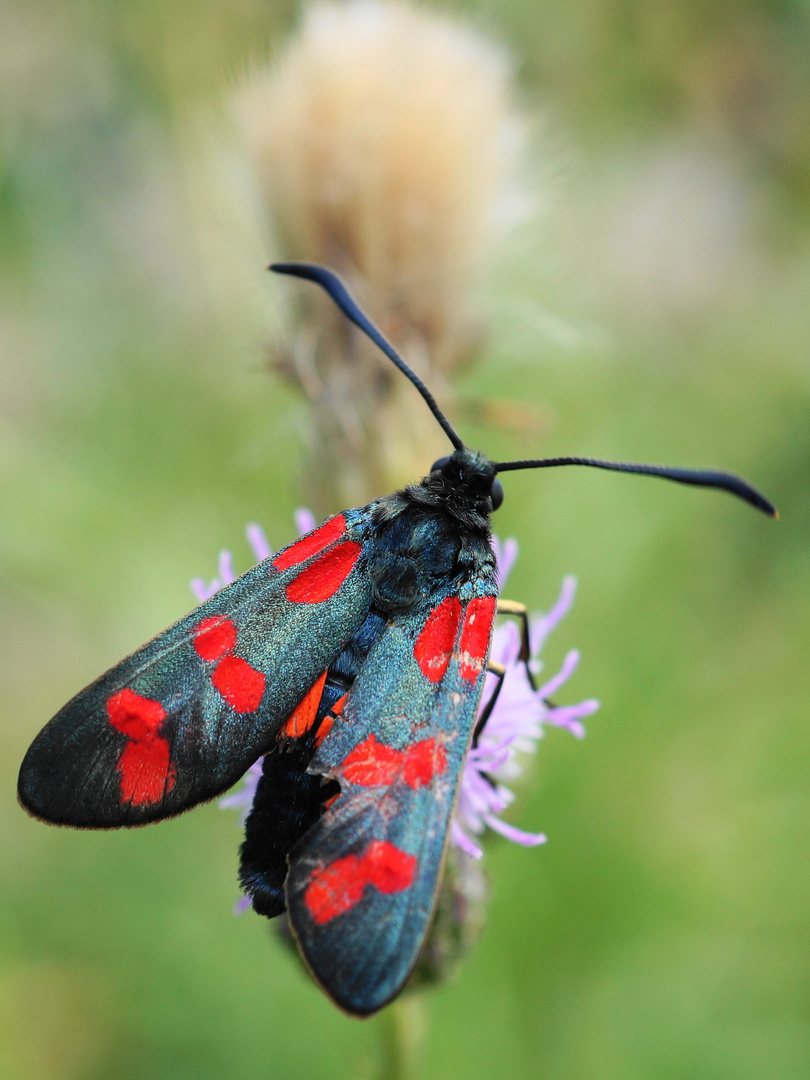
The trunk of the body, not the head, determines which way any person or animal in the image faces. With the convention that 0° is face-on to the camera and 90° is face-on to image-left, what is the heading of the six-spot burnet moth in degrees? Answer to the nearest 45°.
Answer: approximately 225°
